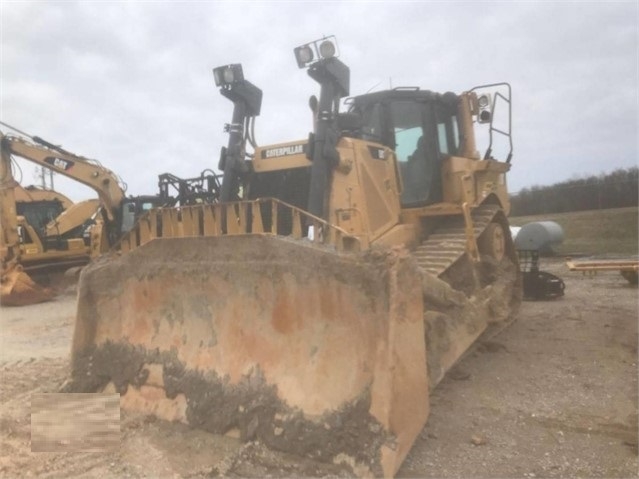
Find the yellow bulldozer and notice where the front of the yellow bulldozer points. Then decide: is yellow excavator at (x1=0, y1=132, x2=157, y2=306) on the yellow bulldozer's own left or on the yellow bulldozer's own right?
on the yellow bulldozer's own right

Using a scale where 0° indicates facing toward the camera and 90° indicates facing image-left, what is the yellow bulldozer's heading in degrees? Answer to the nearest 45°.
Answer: approximately 45°
